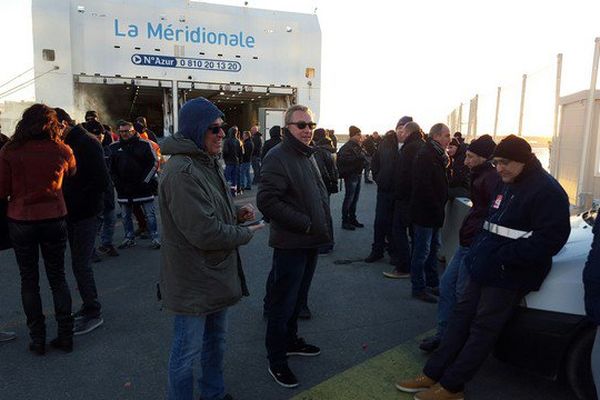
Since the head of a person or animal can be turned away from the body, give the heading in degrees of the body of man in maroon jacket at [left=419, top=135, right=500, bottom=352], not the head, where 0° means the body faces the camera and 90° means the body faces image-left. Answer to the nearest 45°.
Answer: approximately 90°

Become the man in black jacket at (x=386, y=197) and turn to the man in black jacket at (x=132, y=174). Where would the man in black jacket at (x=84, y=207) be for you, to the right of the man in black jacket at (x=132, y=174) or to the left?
left

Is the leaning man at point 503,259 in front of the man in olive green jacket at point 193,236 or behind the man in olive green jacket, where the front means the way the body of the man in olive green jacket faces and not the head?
in front

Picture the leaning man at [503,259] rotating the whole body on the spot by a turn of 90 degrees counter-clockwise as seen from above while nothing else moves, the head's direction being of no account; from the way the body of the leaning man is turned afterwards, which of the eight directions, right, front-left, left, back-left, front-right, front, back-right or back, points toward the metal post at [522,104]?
back-left

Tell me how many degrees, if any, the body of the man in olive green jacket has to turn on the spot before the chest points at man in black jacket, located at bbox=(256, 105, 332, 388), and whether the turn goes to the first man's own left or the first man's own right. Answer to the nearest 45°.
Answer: approximately 45° to the first man's own left

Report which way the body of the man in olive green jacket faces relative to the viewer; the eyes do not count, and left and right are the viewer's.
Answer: facing to the right of the viewer

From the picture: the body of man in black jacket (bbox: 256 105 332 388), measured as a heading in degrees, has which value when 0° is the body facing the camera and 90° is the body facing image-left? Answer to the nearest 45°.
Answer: approximately 315°

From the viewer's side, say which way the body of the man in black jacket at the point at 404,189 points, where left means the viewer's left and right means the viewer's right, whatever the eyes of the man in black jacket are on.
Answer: facing to the left of the viewer

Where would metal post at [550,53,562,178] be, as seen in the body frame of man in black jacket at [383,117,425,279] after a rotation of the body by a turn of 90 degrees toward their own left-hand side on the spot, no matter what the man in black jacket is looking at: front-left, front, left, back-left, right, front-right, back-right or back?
back-left

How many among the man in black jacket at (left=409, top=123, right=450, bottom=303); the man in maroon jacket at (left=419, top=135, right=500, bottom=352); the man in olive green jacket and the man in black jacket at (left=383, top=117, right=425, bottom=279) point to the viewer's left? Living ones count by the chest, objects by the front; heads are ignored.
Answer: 2

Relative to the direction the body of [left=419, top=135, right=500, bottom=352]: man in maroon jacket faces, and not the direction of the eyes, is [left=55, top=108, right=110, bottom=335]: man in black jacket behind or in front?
in front

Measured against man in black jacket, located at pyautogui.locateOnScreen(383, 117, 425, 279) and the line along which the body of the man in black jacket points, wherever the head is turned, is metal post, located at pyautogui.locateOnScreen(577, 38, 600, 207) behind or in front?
behind

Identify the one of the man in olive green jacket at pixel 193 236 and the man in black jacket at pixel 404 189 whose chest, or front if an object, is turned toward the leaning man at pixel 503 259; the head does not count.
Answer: the man in olive green jacket

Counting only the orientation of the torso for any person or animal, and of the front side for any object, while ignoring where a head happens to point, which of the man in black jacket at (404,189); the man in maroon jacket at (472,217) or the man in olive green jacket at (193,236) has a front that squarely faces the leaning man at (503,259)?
the man in olive green jacket
